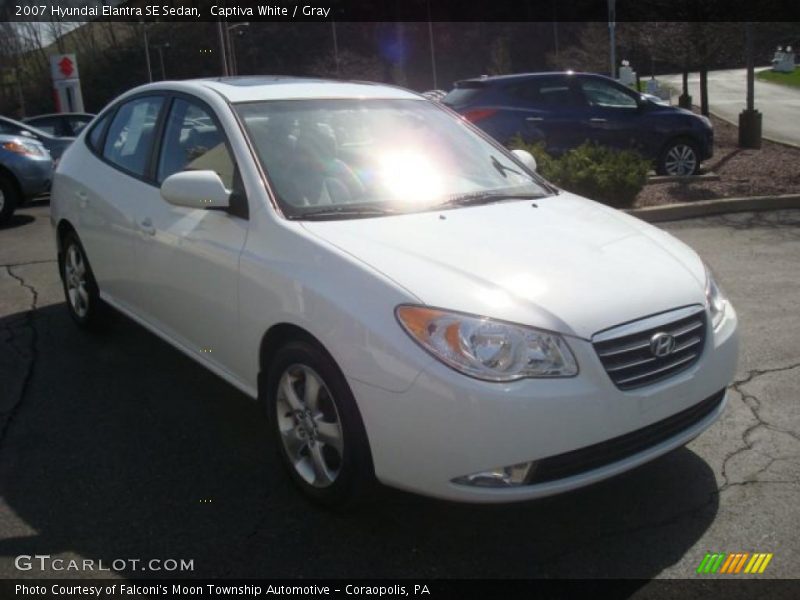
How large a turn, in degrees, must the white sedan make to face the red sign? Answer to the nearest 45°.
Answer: approximately 135° to its left

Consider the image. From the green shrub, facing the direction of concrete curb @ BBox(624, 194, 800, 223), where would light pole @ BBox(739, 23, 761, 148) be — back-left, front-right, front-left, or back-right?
front-left

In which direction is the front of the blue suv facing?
to the viewer's right

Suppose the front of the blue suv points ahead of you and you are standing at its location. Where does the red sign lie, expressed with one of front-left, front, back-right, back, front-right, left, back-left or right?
back-left

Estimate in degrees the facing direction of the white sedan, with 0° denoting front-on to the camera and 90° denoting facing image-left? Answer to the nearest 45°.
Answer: approximately 315°

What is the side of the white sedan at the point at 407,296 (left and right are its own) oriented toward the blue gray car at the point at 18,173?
back

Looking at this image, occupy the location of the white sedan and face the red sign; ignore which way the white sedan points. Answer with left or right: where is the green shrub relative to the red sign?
right

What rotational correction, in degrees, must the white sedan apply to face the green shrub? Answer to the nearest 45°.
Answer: approximately 135° to its left

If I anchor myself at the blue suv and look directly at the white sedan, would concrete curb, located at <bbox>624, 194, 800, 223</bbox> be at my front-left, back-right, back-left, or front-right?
front-left

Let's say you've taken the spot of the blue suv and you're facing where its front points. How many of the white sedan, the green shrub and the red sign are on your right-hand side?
2

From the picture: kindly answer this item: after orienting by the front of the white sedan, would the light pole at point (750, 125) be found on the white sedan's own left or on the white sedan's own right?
on the white sedan's own left

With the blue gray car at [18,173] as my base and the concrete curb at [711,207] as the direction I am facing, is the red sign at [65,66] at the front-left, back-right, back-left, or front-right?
back-left

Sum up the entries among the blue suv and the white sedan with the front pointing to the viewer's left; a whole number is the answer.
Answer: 0

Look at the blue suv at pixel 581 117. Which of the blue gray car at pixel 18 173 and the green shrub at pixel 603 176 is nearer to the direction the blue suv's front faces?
the green shrub

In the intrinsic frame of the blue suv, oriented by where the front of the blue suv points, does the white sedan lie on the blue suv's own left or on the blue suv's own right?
on the blue suv's own right
